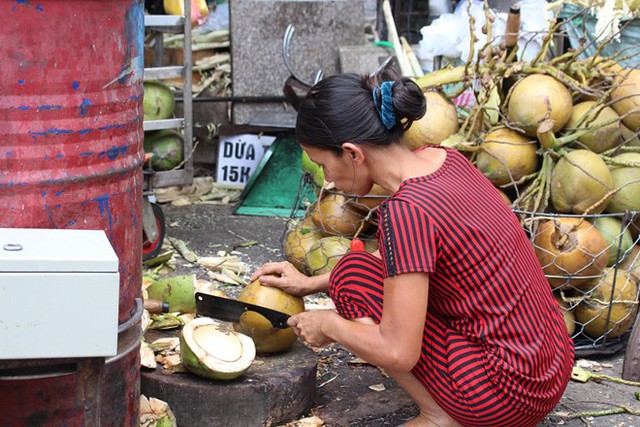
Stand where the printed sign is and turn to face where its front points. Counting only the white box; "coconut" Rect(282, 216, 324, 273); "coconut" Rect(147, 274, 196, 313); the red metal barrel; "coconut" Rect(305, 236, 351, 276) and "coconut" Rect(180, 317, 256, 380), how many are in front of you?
6

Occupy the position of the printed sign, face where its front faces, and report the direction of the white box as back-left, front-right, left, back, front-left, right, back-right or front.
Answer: front

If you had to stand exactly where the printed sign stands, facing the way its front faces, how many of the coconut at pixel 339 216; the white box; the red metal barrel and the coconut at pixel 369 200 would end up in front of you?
4

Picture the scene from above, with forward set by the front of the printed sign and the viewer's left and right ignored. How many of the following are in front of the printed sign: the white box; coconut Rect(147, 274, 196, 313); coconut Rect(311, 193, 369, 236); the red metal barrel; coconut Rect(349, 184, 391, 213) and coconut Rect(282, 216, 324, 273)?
6

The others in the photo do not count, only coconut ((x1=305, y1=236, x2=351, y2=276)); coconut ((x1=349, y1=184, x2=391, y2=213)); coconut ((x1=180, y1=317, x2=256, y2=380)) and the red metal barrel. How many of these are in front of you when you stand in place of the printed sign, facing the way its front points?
4

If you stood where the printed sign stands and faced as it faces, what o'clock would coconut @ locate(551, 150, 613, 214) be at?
The coconut is roughly at 11 o'clock from the printed sign.

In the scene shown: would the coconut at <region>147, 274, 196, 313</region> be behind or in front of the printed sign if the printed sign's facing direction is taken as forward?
in front

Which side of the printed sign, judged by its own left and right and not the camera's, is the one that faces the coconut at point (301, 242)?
front

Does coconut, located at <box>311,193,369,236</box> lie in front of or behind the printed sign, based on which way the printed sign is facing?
in front

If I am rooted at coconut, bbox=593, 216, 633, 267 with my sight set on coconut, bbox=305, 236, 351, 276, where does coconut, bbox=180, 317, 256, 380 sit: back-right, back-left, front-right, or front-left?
front-left

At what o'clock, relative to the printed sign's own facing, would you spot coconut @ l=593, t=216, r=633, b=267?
The coconut is roughly at 11 o'clock from the printed sign.

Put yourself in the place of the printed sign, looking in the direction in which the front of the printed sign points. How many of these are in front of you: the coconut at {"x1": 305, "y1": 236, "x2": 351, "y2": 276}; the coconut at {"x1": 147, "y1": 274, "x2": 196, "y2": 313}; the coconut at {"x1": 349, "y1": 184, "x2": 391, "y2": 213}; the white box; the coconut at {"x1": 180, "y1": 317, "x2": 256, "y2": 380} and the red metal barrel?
6

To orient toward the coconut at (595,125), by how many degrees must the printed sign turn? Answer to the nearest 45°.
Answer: approximately 45° to its left

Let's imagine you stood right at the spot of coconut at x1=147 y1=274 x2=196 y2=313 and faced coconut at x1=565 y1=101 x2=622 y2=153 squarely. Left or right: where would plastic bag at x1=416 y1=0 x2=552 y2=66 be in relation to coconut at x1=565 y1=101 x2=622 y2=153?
left

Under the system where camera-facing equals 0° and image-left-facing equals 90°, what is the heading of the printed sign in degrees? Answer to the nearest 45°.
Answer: approximately 0°

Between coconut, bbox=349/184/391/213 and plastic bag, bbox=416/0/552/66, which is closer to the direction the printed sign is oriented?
the coconut
